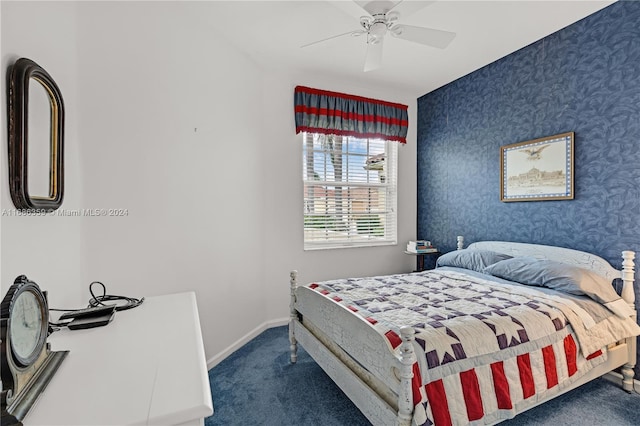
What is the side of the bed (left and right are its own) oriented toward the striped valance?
right

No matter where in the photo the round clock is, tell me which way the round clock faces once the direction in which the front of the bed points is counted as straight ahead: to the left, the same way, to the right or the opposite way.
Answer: the opposite way

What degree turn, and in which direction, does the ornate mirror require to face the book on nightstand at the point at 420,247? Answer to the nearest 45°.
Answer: approximately 45° to its left

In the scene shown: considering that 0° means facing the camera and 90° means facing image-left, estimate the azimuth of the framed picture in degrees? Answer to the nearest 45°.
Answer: approximately 45°

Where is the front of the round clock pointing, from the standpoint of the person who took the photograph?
facing the viewer and to the right of the viewer

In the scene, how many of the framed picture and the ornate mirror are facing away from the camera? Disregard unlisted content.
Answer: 0

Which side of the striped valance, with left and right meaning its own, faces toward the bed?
front

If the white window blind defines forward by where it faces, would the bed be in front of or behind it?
in front

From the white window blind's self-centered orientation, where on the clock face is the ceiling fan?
The ceiling fan is roughly at 1 o'clock from the white window blind.

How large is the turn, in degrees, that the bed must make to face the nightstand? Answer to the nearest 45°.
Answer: approximately 135° to its right

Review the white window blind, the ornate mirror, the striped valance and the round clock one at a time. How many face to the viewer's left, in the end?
0

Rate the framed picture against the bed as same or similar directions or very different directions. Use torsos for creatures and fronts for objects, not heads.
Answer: same or similar directions

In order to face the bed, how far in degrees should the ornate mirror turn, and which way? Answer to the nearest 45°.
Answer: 0° — it already faces it

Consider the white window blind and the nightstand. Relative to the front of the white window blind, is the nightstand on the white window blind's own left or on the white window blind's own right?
on the white window blind's own left

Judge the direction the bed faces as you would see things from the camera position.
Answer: facing the viewer and to the left of the viewer

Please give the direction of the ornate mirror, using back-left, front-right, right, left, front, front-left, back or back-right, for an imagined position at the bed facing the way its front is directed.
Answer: front
